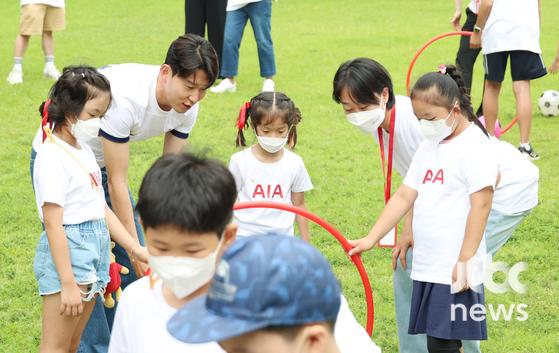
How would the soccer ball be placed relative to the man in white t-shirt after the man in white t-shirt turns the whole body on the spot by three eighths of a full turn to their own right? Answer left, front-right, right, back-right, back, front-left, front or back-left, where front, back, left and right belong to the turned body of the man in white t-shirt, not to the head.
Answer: back-right

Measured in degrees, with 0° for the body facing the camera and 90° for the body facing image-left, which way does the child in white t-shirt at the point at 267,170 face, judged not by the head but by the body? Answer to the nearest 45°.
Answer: approximately 0°

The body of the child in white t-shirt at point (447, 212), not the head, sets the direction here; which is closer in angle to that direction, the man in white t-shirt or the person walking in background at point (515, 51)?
the man in white t-shirt

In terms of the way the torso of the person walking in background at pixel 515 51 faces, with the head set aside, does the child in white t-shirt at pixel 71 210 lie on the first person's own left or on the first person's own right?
on the first person's own right

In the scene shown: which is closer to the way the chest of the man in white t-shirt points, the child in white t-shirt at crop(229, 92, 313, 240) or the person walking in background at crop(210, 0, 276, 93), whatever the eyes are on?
the child in white t-shirt

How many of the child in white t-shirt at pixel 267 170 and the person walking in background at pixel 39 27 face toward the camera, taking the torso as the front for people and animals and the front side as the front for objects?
2

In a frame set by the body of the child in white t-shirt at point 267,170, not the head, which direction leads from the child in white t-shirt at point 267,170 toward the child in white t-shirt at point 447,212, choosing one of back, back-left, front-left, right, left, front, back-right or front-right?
front-left

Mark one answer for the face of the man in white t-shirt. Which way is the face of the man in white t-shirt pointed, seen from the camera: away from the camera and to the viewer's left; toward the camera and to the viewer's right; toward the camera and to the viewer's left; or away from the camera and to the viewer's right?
toward the camera and to the viewer's right

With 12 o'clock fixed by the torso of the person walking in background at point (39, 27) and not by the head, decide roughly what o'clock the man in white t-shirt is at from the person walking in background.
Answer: The man in white t-shirt is roughly at 12 o'clock from the person walking in background.

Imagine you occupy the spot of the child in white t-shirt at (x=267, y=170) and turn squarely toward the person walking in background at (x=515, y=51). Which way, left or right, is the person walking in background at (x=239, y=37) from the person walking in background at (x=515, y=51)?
left

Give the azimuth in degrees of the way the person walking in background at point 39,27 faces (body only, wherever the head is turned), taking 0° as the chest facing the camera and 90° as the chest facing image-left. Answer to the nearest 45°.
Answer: approximately 0°
